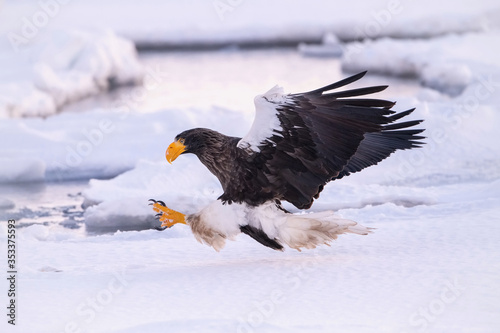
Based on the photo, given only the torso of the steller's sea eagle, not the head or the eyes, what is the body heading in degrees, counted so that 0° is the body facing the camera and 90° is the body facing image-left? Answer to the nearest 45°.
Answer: approximately 90°
